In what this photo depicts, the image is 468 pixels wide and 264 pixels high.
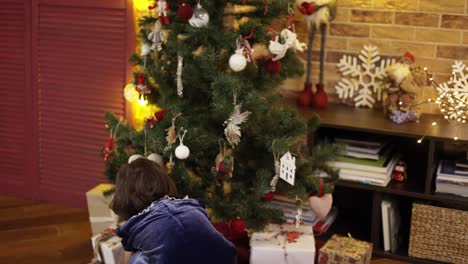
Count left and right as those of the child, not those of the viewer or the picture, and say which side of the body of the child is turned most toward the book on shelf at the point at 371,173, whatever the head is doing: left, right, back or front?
right

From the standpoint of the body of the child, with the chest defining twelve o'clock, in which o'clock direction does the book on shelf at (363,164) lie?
The book on shelf is roughly at 3 o'clock from the child.

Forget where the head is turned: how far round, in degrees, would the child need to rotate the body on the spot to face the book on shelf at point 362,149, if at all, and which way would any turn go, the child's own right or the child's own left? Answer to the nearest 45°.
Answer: approximately 90° to the child's own right

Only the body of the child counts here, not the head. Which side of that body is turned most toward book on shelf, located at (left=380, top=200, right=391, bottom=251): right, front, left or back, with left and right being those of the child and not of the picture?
right

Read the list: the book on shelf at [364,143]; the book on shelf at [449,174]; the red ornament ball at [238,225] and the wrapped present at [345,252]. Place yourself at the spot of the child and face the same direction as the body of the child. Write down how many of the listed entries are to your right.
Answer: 4

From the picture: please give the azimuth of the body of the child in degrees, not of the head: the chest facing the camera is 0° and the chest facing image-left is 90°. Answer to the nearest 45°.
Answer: approximately 135°

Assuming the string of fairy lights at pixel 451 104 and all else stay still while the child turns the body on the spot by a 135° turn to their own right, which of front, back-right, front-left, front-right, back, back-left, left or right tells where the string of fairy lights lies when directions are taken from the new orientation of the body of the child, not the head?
front-left

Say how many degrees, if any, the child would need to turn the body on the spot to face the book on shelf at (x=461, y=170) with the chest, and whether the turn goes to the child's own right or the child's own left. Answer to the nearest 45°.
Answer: approximately 90° to the child's own right

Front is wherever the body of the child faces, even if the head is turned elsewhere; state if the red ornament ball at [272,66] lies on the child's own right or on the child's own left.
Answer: on the child's own right

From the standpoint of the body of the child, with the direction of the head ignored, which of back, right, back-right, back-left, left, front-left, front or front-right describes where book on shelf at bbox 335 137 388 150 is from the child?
right

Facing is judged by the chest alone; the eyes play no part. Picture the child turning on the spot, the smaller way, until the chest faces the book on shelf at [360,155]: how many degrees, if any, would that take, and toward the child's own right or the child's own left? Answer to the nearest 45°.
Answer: approximately 90° to the child's own right

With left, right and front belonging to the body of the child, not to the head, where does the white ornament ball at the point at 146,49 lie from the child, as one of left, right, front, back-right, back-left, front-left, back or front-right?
front-right

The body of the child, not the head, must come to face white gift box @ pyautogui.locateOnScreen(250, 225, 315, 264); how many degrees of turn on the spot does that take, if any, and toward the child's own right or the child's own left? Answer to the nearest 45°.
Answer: approximately 90° to the child's own right
